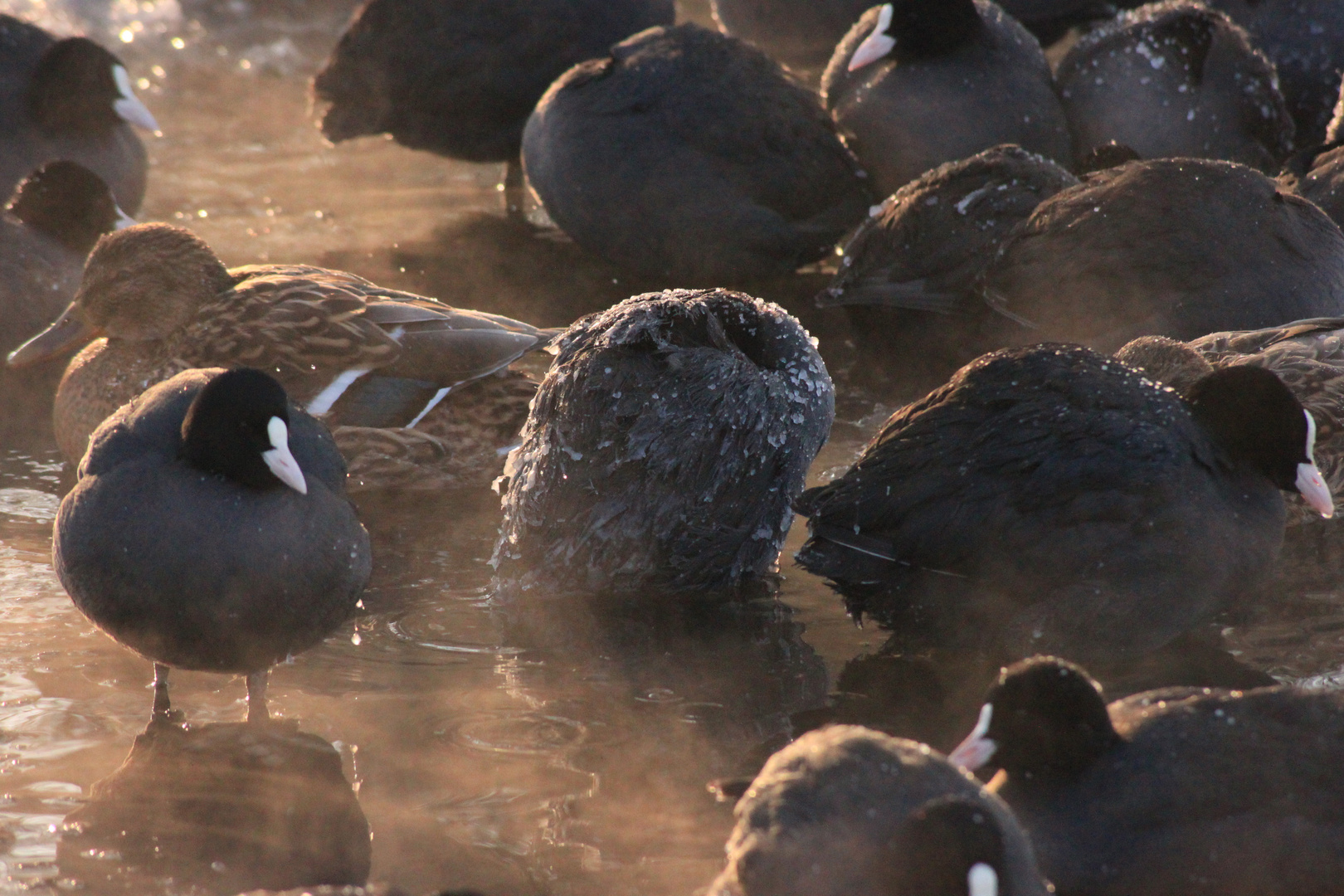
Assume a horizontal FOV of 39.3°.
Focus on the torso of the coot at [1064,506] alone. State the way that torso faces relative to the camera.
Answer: to the viewer's right

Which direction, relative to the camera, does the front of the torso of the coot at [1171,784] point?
to the viewer's left

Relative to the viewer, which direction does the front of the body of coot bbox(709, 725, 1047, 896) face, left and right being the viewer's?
facing the viewer and to the right of the viewer

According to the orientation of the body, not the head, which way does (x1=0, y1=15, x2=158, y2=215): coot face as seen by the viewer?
to the viewer's right

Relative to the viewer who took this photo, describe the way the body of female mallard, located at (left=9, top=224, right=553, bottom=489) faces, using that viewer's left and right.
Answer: facing to the left of the viewer

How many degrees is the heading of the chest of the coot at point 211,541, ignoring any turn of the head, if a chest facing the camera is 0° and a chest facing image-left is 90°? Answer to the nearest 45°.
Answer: approximately 0°

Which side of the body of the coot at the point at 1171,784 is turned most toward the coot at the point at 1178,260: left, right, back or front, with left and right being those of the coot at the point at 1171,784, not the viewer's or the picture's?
right

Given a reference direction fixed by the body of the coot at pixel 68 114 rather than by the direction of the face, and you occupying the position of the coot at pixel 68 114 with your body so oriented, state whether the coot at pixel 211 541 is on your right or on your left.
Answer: on your right

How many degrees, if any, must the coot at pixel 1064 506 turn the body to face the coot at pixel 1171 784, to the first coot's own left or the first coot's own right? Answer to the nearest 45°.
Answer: approximately 90° to the first coot's own right
